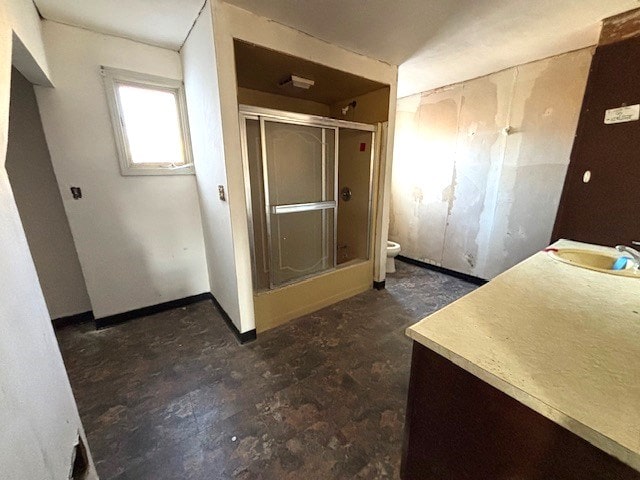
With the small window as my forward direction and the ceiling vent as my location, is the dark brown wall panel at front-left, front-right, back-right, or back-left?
back-left

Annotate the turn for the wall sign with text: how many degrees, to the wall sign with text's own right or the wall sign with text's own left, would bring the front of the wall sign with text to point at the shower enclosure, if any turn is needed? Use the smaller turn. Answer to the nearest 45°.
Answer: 0° — it already faces it

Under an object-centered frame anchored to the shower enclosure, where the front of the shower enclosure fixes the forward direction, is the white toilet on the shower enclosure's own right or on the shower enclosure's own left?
on the shower enclosure's own left

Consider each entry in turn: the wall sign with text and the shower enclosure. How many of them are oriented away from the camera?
0

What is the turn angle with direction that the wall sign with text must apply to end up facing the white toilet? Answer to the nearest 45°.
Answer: approximately 45° to its right

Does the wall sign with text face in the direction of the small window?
yes

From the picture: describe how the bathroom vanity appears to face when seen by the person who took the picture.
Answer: facing away from the viewer and to the left of the viewer

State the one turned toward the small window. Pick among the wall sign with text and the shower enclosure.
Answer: the wall sign with text

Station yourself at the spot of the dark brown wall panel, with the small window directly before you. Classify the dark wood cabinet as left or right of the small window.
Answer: left

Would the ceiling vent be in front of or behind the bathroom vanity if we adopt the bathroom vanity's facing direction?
in front

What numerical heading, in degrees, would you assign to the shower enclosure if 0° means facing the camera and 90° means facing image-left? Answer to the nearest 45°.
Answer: approximately 315°

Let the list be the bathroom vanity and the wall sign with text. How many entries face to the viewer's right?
0
